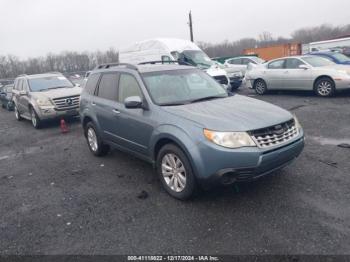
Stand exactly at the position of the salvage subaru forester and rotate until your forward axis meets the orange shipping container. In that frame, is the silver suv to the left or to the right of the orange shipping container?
left

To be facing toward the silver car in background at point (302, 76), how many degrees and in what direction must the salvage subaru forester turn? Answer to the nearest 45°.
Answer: approximately 90° to its left

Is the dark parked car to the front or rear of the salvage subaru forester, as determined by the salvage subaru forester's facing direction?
to the rear

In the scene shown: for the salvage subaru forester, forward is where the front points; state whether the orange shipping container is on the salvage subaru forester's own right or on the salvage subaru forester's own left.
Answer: on the salvage subaru forester's own left

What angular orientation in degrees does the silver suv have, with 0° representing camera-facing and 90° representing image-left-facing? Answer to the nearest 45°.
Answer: approximately 315°

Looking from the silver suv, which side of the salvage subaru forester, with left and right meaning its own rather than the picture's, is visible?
back
